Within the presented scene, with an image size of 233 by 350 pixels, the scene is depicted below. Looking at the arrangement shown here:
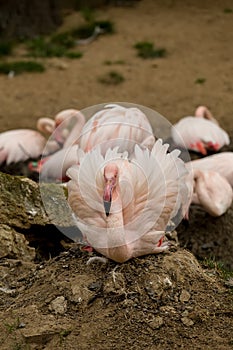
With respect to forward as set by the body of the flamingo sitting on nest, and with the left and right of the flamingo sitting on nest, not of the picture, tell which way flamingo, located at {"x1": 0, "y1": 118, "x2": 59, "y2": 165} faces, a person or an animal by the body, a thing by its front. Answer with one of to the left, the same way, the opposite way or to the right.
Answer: to the left

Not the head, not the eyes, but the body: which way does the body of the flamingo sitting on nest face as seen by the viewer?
toward the camera

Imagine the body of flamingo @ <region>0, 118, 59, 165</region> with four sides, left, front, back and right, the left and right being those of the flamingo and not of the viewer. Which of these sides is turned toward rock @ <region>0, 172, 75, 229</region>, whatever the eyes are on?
right

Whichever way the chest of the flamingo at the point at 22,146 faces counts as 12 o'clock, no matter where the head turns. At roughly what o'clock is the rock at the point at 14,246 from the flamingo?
The rock is roughly at 3 o'clock from the flamingo.

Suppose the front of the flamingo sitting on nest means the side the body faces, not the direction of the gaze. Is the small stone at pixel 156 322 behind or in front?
in front

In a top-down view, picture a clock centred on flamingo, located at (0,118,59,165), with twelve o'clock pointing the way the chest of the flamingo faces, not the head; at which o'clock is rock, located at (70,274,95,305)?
The rock is roughly at 3 o'clock from the flamingo.

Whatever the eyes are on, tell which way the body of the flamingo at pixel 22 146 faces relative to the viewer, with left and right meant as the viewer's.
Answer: facing to the right of the viewer
